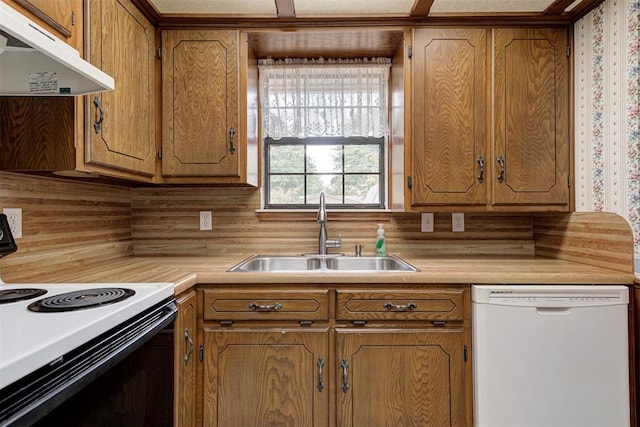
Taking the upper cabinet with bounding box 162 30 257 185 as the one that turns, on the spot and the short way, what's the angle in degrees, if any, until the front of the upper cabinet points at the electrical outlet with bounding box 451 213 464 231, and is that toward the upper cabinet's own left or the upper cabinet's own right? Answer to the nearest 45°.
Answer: approximately 90° to the upper cabinet's own left

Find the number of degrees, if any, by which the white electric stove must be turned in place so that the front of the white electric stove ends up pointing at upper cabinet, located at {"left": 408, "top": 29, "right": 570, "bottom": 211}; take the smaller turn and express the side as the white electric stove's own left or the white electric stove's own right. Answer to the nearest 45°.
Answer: approximately 45° to the white electric stove's own left

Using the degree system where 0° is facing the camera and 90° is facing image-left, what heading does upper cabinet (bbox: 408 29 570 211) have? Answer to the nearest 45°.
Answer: approximately 0°

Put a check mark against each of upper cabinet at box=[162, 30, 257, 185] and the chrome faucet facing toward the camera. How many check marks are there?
2

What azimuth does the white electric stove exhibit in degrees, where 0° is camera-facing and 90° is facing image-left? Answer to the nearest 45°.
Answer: approximately 315°

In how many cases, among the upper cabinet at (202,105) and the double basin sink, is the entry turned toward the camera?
2

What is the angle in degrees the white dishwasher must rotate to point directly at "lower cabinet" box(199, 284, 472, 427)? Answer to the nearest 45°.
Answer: approximately 45° to its right
